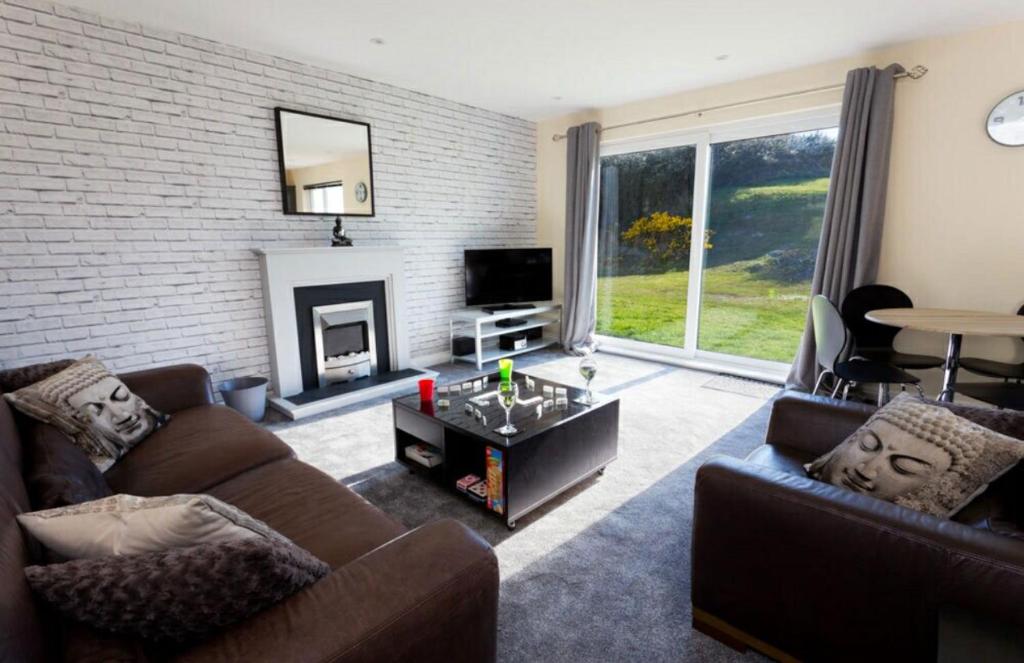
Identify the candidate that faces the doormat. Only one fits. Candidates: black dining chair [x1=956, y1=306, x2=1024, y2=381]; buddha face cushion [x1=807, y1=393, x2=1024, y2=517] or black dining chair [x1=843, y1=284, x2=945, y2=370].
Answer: black dining chair [x1=956, y1=306, x2=1024, y2=381]

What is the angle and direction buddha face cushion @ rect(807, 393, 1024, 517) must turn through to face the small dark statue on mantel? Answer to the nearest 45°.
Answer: approximately 45° to its right

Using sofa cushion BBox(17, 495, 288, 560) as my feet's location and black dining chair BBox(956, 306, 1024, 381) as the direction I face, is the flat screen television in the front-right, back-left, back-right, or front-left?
front-left

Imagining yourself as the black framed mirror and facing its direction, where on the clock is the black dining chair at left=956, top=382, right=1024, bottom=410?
The black dining chair is roughly at 12 o'clock from the black framed mirror.

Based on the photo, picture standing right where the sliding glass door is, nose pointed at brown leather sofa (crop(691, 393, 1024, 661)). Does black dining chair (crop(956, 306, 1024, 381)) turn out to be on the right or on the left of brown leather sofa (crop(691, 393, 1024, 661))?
left

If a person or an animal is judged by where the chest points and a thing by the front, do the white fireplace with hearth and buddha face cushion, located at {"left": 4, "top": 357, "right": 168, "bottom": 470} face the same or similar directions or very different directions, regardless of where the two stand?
same or similar directions

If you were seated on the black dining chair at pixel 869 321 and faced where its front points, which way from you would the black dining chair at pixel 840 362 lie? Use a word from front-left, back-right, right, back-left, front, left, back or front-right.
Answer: front-right

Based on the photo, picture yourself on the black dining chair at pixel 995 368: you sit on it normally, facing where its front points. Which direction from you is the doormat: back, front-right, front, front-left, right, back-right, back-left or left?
front

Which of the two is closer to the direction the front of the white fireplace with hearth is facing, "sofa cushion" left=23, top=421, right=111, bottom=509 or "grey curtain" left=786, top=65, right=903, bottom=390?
the grey curtain

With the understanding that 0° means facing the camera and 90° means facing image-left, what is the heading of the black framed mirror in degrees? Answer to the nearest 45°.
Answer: approximately 315°

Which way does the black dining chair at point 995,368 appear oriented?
to the viewer's left

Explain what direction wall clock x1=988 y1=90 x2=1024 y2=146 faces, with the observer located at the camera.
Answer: facing the viewer and to the left of the viewer

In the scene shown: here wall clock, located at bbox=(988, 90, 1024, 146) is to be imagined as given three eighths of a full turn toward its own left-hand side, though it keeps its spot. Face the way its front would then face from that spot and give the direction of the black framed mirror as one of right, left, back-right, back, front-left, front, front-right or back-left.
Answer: back-right

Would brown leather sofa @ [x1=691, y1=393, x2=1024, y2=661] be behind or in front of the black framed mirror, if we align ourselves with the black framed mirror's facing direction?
in front

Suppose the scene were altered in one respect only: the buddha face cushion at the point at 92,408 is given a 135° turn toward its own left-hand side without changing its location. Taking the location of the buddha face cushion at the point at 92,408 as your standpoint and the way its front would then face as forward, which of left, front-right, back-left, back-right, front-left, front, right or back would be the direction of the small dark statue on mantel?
front-right

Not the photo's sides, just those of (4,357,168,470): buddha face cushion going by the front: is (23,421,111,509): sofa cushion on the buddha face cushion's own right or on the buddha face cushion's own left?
on the buddha face cushion's own right

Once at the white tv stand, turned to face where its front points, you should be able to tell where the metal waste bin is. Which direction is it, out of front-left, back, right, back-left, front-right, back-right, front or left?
right
